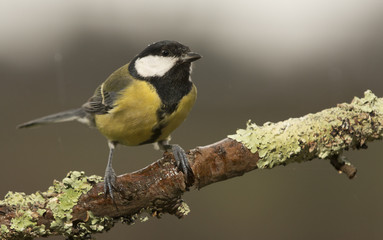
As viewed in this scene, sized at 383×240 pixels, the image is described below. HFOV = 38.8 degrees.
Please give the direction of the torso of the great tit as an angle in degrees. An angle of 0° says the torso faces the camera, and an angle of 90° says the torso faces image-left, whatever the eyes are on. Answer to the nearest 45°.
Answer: approximately 315°
